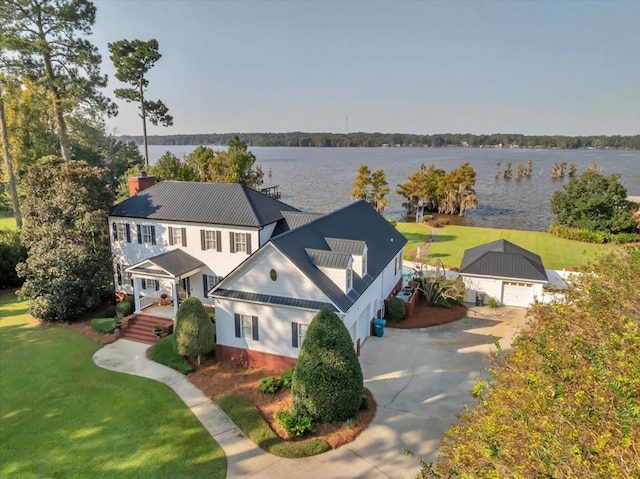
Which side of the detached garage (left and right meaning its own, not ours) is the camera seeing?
front

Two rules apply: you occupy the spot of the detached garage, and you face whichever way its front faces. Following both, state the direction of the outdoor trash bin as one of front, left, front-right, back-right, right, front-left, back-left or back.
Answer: front-right

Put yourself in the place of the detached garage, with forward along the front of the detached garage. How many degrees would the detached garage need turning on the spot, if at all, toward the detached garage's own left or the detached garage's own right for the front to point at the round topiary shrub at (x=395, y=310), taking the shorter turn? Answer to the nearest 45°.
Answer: approximately 45° to the detached garage's own right

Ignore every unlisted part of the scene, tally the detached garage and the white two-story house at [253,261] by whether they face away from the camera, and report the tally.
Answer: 0

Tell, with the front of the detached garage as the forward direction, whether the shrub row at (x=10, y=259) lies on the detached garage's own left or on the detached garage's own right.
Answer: on the detached garage's own right

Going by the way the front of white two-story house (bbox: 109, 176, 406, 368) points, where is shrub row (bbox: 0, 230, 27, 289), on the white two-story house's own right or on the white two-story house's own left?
on the white two-story house's own right

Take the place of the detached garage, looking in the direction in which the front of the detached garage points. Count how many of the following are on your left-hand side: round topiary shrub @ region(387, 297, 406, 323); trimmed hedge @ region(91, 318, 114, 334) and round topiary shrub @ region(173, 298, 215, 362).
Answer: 0

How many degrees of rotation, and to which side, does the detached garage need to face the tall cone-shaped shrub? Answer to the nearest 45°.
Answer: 0° — it already faces it

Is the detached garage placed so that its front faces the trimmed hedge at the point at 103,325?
no

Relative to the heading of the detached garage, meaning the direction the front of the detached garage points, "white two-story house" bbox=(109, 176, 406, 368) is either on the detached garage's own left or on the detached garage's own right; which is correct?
on the detached garage's own right

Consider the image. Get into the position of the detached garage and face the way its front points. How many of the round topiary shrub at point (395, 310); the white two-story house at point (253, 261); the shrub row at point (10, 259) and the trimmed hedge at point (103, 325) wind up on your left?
0

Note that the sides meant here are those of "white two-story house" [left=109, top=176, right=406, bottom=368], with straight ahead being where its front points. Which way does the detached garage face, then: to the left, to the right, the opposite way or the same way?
the same way

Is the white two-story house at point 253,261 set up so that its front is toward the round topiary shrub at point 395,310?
no
